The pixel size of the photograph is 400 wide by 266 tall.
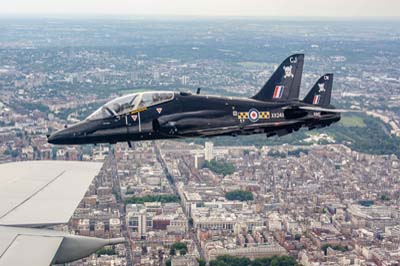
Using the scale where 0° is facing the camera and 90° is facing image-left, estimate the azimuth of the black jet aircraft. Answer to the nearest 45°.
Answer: approximately 90°
